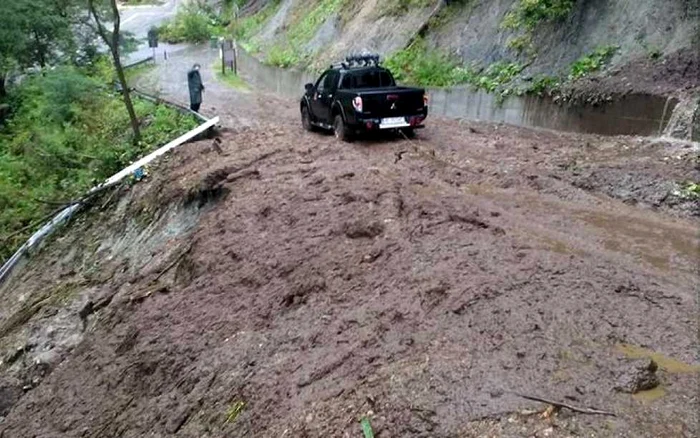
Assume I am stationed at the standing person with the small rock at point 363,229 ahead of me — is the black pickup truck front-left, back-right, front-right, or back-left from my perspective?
front-left

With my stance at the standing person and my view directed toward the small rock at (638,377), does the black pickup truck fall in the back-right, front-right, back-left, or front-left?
front-left

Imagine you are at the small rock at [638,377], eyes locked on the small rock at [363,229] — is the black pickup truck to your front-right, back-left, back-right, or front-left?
front-right

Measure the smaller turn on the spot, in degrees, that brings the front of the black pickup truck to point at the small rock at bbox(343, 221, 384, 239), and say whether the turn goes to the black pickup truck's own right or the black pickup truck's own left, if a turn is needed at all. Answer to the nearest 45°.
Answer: approximately 135° to the black pickup truck's own left

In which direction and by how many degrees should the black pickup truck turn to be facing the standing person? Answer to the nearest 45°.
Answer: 0° — it already faces them

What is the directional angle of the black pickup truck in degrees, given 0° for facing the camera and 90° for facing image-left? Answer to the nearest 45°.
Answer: approximately 135°

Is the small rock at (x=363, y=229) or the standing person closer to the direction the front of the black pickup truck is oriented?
the standing person

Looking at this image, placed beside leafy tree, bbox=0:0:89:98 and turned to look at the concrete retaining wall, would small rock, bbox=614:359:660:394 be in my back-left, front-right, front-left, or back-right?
front-right

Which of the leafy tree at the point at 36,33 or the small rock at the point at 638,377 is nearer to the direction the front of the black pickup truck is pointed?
the leafy tree
